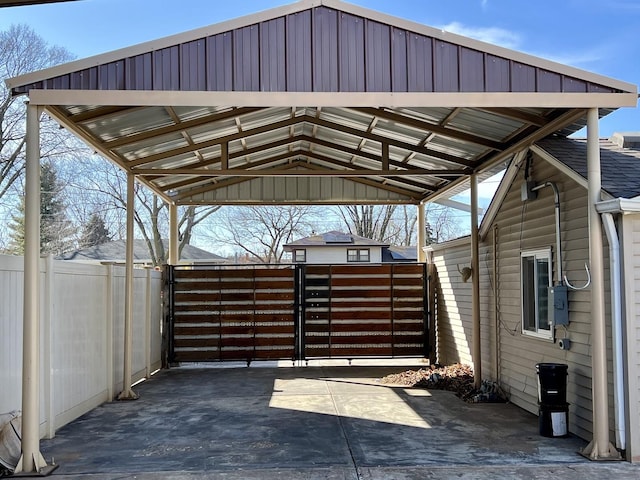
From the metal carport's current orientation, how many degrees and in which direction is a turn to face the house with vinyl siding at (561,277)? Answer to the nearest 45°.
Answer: approximately 135° to its left

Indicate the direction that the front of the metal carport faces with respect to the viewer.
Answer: facing the viewer

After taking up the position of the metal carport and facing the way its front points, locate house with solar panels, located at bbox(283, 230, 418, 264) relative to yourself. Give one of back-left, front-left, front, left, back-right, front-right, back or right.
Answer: back

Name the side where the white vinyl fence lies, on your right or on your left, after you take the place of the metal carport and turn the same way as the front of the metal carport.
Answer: on your right
